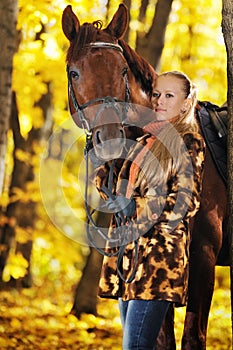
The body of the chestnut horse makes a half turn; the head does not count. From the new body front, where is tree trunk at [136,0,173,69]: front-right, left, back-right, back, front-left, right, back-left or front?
front-left

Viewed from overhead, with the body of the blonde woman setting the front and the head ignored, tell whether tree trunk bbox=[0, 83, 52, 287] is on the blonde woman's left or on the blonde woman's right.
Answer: on the blonde woman's right

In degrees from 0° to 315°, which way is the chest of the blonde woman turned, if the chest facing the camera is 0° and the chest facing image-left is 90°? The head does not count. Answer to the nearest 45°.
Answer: approximately 45°

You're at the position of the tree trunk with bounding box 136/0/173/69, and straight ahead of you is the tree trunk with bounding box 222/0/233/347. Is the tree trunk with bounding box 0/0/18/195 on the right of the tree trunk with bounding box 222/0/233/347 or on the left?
right

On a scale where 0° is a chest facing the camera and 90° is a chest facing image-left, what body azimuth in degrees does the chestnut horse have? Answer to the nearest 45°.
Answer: approximately 45°

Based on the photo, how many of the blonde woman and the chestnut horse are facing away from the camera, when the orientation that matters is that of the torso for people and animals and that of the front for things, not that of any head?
0
